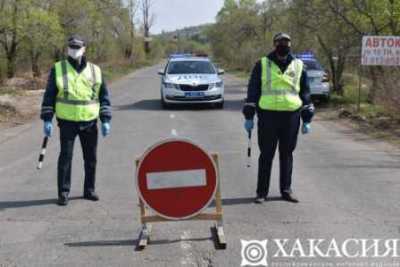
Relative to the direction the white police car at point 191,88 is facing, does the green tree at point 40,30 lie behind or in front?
behind

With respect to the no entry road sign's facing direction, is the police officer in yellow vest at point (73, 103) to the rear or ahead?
to the rear

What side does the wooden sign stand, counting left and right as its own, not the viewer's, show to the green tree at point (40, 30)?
back

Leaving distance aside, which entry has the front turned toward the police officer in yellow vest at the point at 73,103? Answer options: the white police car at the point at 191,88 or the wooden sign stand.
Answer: the white police car

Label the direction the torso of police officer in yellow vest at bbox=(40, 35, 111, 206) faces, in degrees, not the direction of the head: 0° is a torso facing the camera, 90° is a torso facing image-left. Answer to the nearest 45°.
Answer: approximately 0°

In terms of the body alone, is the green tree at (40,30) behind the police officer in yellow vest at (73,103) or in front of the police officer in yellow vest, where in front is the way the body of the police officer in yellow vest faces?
behind

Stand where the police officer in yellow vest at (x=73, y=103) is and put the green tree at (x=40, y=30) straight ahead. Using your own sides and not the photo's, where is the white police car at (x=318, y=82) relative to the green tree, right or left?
right

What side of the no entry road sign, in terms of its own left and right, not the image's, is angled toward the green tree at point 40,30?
back

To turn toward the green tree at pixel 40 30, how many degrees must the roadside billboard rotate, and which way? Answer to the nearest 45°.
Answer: approximately 135° to its right

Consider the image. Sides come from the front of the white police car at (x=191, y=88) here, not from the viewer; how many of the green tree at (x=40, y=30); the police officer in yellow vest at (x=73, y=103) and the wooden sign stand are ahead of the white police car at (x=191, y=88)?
2

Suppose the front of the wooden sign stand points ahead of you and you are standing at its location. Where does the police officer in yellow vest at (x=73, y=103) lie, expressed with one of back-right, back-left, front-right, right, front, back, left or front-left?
back-right

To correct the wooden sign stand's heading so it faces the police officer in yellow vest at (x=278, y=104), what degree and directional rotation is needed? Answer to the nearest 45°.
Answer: approximately 135° to its left

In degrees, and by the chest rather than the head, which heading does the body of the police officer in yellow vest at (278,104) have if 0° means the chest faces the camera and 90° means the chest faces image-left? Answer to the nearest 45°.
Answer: approximately 0°

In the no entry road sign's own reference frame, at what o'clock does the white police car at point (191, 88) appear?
The white police car is roughly at 6 o'clock from the no entry road sign.
